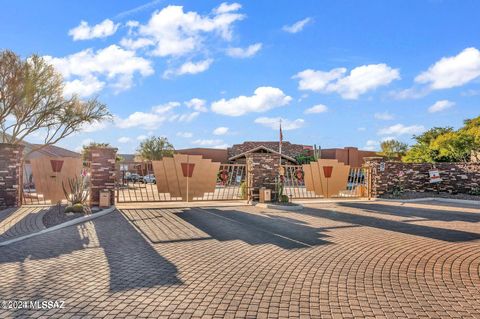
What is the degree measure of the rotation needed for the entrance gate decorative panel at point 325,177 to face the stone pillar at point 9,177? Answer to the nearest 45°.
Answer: approximately 45° to its right

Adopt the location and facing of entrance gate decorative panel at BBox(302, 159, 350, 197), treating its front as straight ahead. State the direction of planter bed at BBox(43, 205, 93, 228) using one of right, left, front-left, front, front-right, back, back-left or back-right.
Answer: front-right

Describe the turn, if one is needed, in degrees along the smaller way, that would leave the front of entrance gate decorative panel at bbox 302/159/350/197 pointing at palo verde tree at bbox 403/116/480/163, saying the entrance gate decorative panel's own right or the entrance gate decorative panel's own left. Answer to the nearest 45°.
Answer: approximately 135° to the entrance gate decorative panel's own left

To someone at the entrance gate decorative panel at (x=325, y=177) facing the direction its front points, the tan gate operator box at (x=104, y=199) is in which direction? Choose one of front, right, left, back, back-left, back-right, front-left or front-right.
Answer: front-right

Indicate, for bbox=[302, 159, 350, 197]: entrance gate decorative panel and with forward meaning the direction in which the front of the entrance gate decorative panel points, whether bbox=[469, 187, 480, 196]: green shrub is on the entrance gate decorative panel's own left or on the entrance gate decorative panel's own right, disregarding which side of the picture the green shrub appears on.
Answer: on the entrance gate decorative panel's own left

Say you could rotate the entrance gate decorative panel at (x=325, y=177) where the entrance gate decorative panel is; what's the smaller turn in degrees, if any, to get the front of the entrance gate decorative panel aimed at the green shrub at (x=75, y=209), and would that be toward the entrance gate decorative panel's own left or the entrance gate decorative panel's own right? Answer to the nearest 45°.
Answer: approximately 45° to the entrance gate decorative panel's own right

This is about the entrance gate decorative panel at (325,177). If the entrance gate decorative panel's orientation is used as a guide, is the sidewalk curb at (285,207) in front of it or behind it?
in front

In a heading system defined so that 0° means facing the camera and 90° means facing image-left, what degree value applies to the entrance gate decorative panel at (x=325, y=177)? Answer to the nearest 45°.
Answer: approximately 0°

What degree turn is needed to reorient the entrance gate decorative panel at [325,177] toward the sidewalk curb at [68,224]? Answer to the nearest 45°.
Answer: approximately 45° to its right
